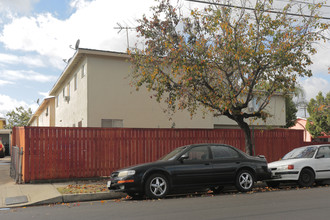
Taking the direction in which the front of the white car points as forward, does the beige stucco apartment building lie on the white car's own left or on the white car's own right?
on the white car's own right

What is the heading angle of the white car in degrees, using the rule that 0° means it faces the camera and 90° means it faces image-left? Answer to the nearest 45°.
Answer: approximately 45°
